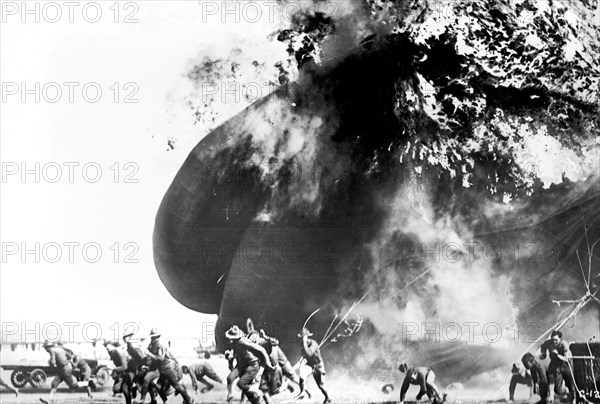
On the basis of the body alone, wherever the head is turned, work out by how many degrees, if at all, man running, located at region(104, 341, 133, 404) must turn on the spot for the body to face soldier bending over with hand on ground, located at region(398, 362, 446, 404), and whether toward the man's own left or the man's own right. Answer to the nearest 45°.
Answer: approximately 180°

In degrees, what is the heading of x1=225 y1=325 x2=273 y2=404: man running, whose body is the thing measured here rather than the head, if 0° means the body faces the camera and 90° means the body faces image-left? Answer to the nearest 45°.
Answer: approximately 90°

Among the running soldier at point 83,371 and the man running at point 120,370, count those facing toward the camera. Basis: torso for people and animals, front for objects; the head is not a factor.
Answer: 0

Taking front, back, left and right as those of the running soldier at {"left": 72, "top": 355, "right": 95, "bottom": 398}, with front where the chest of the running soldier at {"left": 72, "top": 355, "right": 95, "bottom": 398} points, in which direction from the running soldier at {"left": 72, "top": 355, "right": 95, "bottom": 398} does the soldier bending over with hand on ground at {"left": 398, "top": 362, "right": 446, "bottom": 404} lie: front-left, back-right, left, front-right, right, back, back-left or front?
back

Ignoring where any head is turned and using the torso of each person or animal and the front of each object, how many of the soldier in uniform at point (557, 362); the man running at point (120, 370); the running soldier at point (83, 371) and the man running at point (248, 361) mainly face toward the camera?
1

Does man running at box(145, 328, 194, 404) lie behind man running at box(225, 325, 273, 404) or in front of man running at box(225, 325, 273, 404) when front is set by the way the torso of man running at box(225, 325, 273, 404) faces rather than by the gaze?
in front

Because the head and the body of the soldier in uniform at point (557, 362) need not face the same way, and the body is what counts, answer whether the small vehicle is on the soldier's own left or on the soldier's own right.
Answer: on the soldier's own right

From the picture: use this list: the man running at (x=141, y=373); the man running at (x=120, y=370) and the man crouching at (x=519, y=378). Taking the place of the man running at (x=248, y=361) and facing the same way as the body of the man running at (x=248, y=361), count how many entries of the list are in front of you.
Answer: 2

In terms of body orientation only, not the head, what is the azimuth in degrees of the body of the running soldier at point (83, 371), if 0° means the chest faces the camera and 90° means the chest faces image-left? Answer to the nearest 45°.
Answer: approximately 90°

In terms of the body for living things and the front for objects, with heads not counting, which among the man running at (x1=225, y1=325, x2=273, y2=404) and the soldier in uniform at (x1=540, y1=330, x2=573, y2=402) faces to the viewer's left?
the man running

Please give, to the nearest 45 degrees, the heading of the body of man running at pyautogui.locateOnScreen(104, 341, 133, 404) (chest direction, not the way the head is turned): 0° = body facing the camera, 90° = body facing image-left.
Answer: approximately 90°

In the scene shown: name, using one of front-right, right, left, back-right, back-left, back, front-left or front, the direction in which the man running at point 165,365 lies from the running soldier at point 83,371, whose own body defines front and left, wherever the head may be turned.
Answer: back
